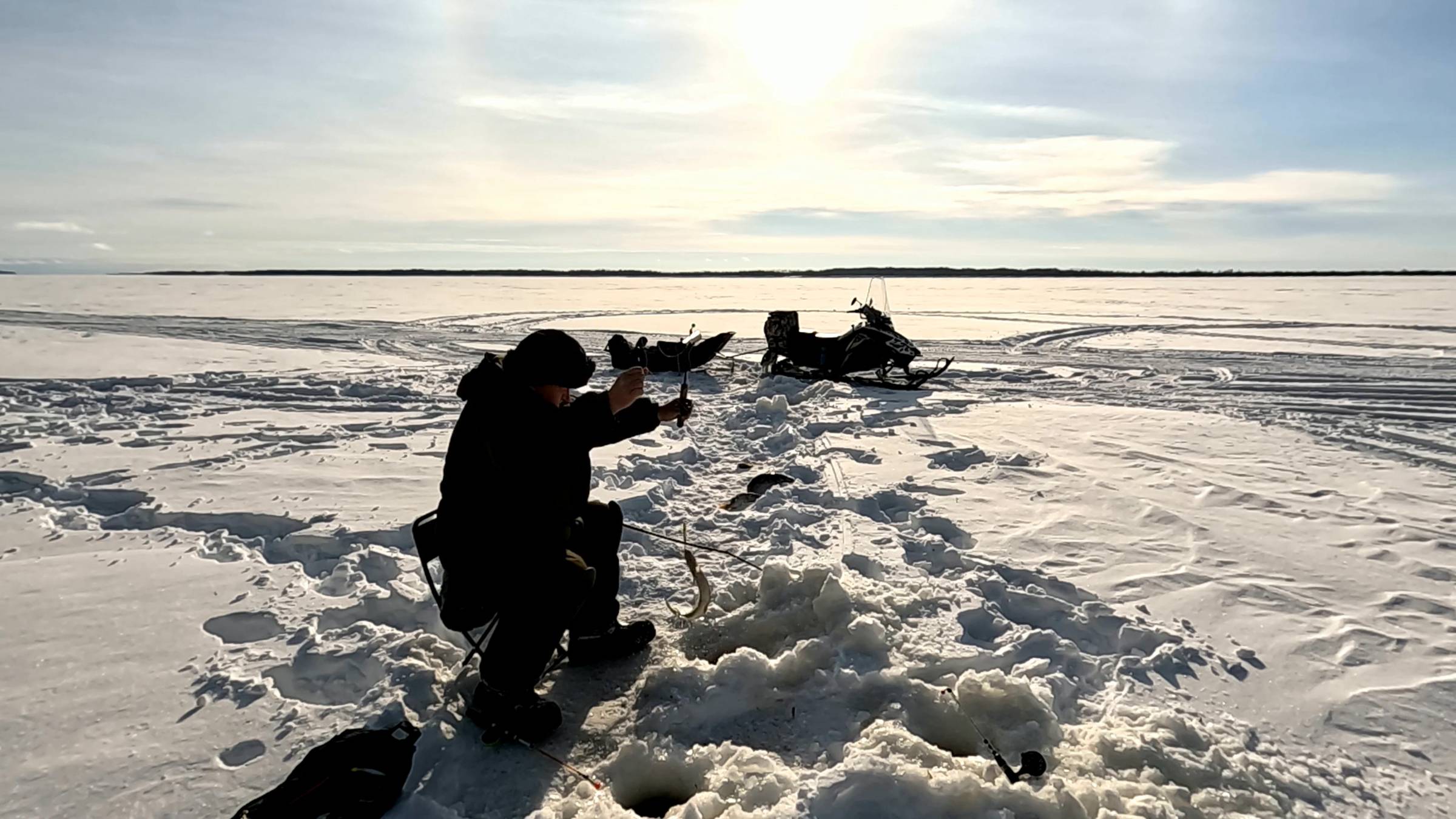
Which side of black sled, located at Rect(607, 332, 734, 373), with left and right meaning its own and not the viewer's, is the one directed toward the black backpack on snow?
right

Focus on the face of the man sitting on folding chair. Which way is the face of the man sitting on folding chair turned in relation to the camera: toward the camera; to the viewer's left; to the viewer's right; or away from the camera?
to the viewer's right

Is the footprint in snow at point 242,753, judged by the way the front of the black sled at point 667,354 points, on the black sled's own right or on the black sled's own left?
on the black sled's own right

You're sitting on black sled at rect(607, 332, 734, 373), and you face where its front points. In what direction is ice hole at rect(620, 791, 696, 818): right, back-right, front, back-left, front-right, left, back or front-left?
right

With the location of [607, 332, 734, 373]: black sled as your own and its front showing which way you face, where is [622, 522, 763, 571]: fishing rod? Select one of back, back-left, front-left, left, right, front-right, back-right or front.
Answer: right

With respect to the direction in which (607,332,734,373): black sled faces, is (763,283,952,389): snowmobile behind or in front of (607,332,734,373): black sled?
in front

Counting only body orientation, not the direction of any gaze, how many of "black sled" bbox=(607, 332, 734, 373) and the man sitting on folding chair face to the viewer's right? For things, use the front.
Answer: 2

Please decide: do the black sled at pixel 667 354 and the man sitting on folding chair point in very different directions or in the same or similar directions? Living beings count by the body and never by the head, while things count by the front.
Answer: same or similar directions

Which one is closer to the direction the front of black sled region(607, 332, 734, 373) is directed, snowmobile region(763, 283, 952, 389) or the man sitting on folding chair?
the snowmobile

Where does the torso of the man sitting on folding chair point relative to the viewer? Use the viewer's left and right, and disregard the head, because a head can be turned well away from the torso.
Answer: facing to the right of the viewer

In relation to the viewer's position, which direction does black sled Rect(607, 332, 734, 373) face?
facing to the right of the viewer

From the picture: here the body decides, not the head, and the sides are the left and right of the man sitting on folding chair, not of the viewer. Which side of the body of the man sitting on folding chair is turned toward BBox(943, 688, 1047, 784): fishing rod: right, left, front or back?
front
